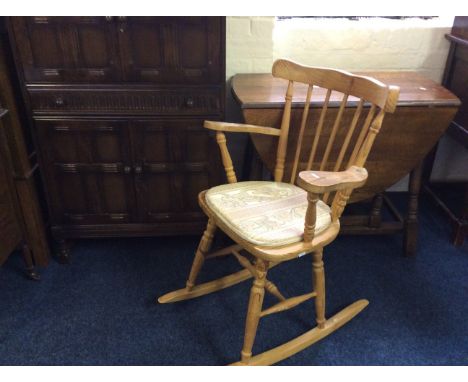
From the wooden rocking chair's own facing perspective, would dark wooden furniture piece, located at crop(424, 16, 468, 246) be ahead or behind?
behind

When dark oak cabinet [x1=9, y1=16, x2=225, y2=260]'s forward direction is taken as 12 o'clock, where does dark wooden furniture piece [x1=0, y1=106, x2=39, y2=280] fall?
The dark wooden furniture piece is roughly at 3 o'clock from the dark oak cabinet.

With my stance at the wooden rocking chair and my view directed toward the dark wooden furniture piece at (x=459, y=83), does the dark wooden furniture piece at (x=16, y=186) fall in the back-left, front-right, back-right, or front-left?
back-left

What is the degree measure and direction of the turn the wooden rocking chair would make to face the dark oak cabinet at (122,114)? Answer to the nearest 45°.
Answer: approximately 45° to its right

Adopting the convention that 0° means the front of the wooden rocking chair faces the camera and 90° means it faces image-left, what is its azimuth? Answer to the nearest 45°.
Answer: approximately 45°

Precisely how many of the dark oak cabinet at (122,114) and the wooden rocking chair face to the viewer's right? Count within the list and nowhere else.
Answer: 0

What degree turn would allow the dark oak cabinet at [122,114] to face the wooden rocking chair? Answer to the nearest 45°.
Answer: approximately 45° to its left

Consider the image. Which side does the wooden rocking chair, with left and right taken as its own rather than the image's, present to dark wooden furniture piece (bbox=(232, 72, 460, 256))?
back

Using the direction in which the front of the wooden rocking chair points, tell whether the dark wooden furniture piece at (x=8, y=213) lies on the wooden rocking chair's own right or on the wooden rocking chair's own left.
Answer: on the wooden rocking chair's own right

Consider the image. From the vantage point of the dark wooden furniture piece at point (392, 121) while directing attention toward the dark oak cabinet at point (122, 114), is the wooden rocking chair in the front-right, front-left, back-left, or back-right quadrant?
front-left

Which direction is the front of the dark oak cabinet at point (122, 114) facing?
toward the camera

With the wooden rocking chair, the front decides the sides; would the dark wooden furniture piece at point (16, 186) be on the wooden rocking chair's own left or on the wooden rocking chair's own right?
on the wooden rocking chair's own right

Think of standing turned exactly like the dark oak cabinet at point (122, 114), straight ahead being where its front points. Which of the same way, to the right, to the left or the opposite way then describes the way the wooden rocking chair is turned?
to the right

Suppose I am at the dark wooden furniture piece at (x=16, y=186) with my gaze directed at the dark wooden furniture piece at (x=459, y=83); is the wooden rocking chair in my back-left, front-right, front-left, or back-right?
front-right

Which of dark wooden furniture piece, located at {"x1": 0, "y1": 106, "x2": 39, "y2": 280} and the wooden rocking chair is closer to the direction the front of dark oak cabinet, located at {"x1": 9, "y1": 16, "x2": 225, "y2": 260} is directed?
the wooden rocking chair
